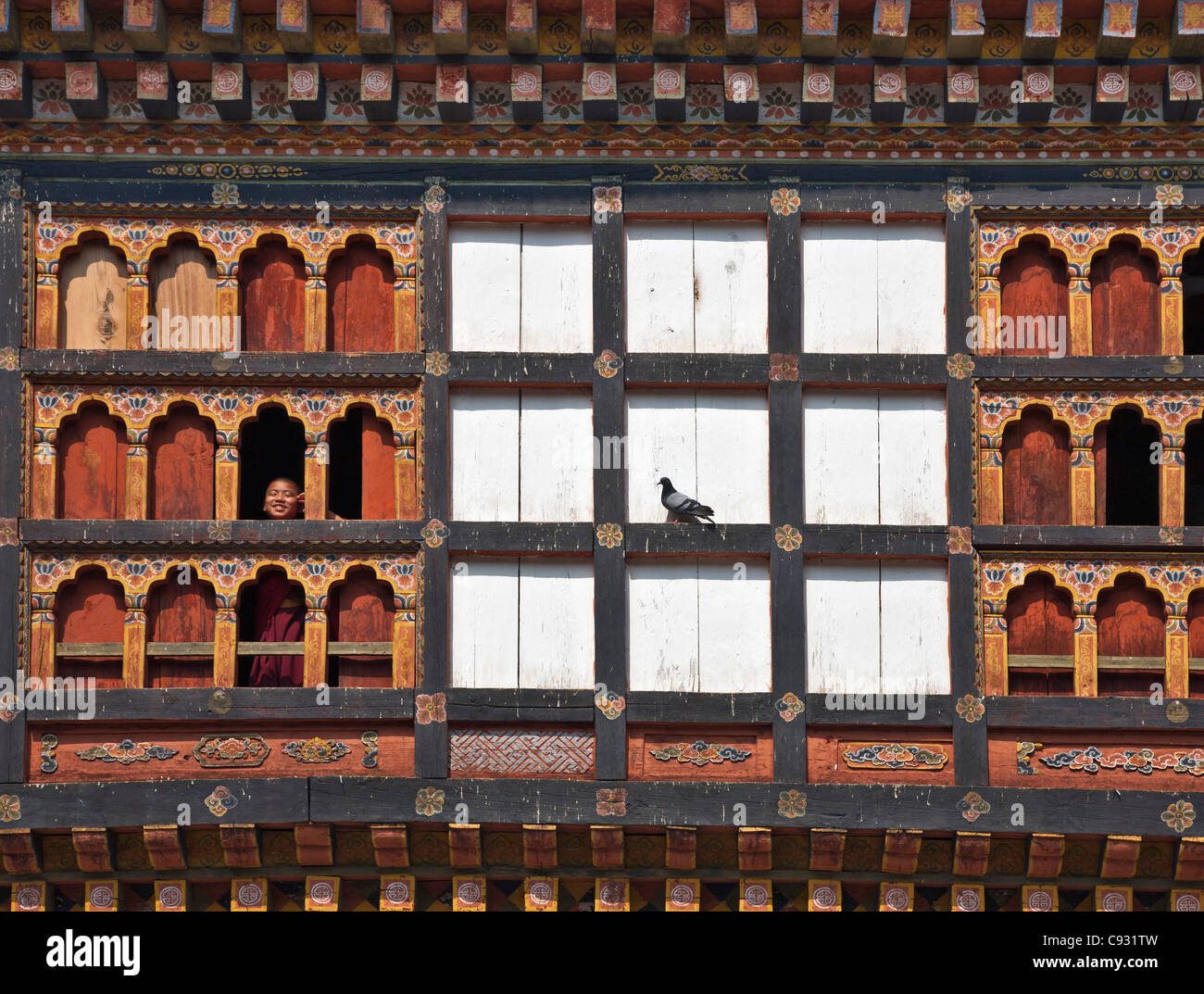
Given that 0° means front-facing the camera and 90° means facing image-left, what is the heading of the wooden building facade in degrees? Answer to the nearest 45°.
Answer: approximately 0°

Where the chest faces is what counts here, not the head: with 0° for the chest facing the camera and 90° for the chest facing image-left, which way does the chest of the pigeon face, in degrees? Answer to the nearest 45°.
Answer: approximately 90°
